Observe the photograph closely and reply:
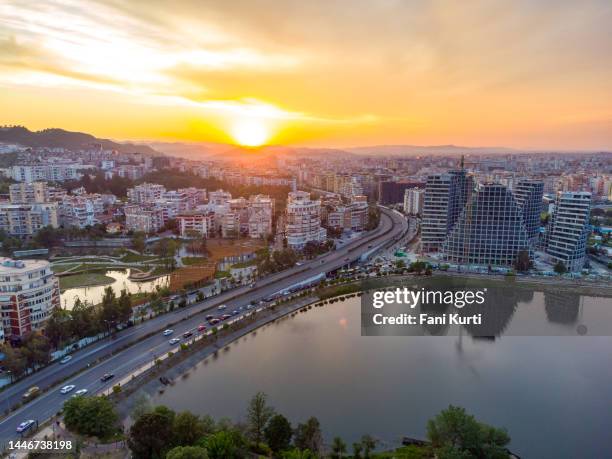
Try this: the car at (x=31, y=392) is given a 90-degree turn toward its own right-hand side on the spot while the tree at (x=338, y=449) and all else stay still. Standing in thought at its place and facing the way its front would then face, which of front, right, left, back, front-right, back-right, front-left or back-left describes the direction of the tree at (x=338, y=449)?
back

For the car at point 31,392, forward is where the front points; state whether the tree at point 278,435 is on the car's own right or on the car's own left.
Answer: on the car's own left

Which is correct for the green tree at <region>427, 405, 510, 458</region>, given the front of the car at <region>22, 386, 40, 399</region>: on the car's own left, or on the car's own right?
on the car's own left

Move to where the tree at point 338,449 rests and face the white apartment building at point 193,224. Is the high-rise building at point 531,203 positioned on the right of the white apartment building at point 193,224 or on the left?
right

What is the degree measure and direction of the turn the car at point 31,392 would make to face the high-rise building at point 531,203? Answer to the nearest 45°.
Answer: approximately 135° to its left

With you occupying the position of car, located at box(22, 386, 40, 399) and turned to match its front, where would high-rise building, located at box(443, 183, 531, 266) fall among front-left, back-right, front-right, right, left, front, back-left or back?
back-left

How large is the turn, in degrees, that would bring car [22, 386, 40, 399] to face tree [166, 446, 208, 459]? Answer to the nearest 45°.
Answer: approximately 90° to its left

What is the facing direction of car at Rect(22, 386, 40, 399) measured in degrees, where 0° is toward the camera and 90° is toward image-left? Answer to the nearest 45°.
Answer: approximately 45°

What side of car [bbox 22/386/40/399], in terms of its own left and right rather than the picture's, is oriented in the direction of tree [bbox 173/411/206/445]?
left

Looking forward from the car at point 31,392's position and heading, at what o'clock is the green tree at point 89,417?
The green tree is roughly at 10 o'clock from the car.

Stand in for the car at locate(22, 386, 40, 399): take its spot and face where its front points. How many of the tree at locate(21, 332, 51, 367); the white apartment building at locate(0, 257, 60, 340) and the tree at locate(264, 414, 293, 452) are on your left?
1

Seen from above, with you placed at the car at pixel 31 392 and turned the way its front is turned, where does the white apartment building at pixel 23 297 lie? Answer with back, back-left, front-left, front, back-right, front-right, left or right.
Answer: back-right

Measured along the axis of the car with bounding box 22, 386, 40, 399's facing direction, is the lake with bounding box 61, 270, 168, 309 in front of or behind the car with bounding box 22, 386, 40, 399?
behind

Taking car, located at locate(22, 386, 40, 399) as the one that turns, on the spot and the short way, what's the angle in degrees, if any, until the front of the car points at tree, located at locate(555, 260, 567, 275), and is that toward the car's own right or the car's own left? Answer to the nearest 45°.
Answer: approximately 135° to the car's own left

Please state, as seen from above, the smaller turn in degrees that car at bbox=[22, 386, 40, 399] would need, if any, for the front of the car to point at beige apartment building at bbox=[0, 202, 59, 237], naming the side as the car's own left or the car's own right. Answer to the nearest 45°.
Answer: approximately 135° to the car's own right

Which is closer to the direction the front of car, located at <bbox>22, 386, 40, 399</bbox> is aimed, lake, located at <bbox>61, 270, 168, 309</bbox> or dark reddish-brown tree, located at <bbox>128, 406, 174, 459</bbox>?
the dark reddish-brown tree

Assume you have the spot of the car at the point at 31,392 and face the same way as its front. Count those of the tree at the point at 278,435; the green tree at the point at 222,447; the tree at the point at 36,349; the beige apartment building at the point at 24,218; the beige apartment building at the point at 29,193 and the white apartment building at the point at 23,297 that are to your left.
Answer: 2
